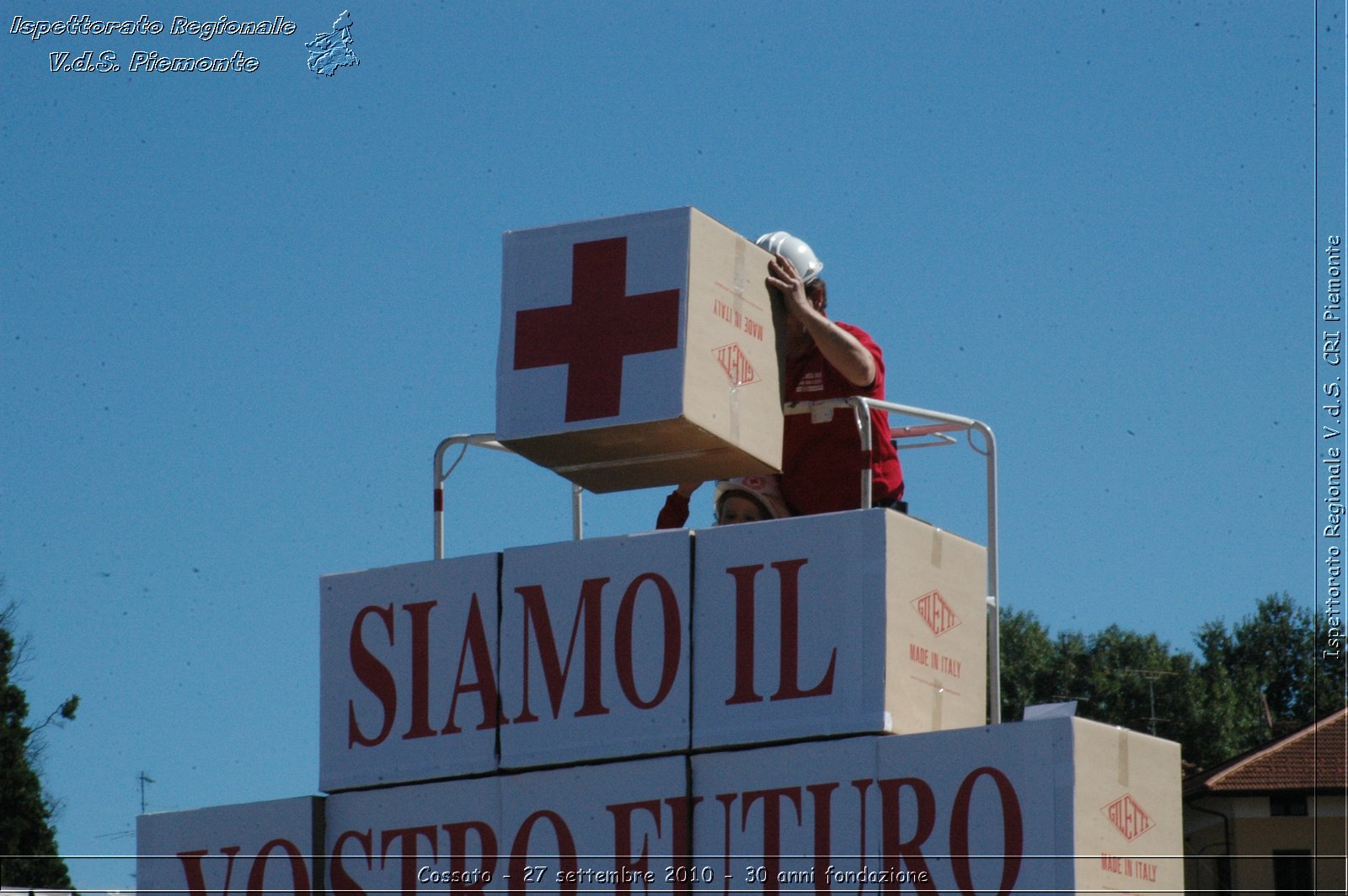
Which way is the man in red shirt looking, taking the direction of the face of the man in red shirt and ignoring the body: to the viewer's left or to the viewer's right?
to the viewer's left

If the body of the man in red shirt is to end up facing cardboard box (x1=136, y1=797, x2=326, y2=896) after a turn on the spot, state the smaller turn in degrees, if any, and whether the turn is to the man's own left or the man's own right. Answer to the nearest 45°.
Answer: approximately 45° to the man's own right

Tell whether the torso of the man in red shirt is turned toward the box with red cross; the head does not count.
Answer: yes

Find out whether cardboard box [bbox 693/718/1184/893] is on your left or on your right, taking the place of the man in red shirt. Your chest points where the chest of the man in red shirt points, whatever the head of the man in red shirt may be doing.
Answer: on your left

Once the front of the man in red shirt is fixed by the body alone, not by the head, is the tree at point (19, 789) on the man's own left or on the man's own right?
on the man's own right

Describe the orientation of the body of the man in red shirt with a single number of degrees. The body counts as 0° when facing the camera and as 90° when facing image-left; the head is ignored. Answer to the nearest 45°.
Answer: approximately 45°
